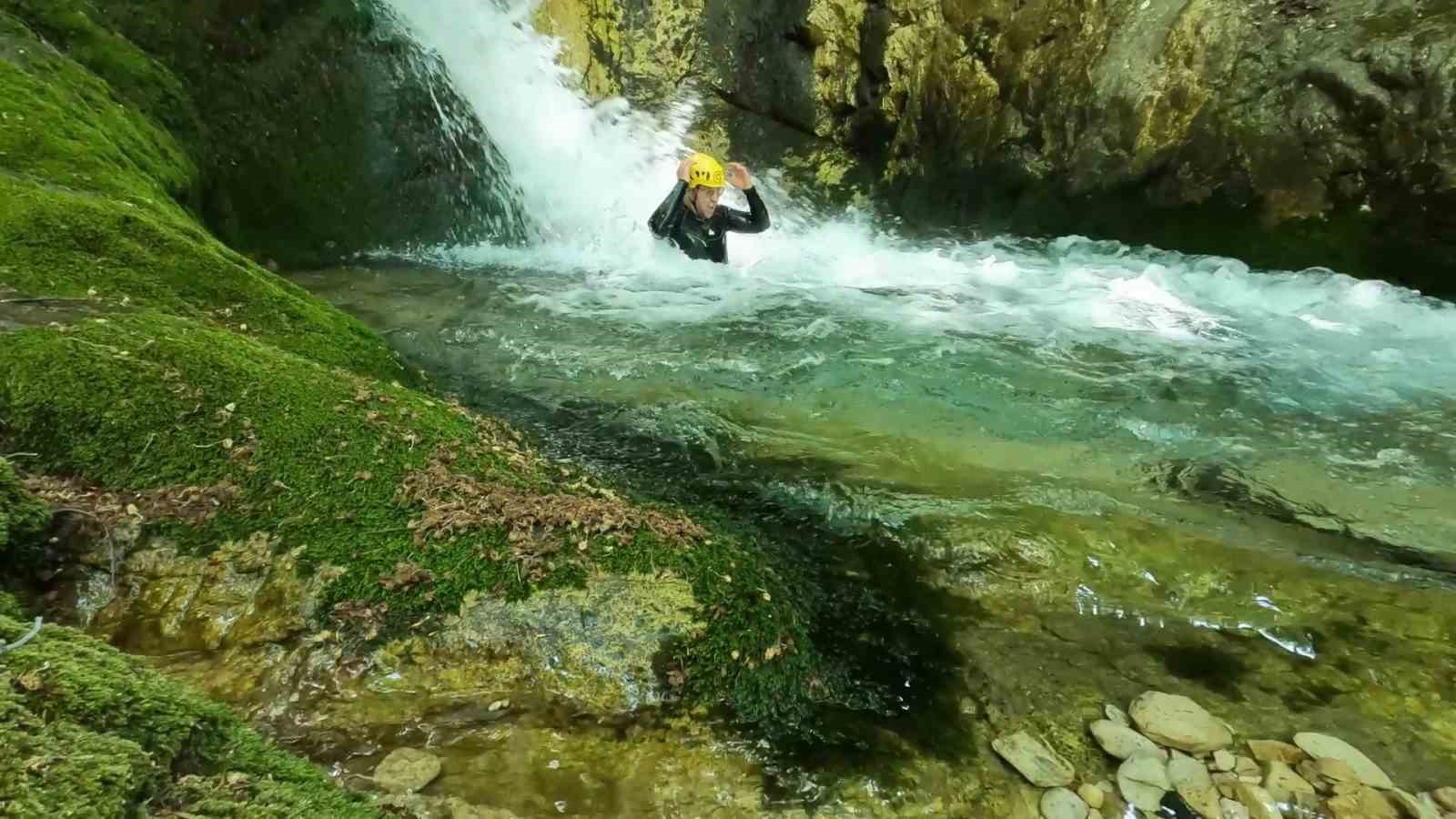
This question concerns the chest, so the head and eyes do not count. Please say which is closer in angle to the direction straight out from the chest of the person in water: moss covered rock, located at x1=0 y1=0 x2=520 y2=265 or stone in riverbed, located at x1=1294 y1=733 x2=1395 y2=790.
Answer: the stone in riverbed

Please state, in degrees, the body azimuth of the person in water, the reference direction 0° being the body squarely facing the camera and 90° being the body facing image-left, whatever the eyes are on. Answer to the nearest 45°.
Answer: approximately 315°

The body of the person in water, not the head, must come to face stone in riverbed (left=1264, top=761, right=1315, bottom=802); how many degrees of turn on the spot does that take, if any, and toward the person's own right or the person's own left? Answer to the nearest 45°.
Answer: approximately 45° to the person's own right

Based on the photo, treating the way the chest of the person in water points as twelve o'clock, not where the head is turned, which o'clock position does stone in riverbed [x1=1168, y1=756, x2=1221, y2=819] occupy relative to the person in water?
The stone in riverbed is roughly at 1 o'clock from the person in water.

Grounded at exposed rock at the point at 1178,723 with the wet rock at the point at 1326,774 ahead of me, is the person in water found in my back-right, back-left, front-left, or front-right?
back-left

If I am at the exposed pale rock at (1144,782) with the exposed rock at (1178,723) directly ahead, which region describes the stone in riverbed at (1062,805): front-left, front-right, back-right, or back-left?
back-left

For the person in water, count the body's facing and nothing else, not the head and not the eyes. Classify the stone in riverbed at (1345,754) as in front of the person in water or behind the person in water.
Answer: in front
